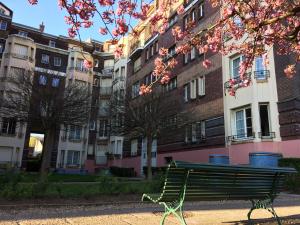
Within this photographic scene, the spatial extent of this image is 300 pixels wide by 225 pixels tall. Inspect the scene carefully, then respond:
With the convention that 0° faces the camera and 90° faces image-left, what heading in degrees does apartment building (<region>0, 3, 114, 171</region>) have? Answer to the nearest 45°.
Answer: approximately 0°

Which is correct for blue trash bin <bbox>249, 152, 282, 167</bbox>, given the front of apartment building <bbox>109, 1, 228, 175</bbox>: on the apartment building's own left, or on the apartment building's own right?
on the apartment building's own left

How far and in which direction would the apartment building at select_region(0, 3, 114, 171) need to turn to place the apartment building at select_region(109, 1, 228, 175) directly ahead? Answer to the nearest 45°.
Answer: approximately 45° to its left

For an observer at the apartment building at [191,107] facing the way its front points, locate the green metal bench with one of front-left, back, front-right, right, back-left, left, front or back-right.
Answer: front-left

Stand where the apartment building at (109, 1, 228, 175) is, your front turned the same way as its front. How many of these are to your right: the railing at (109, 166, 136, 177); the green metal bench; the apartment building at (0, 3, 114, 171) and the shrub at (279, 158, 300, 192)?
2

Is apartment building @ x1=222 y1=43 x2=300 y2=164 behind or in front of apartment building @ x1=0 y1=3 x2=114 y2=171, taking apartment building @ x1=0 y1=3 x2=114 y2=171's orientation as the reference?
in front
